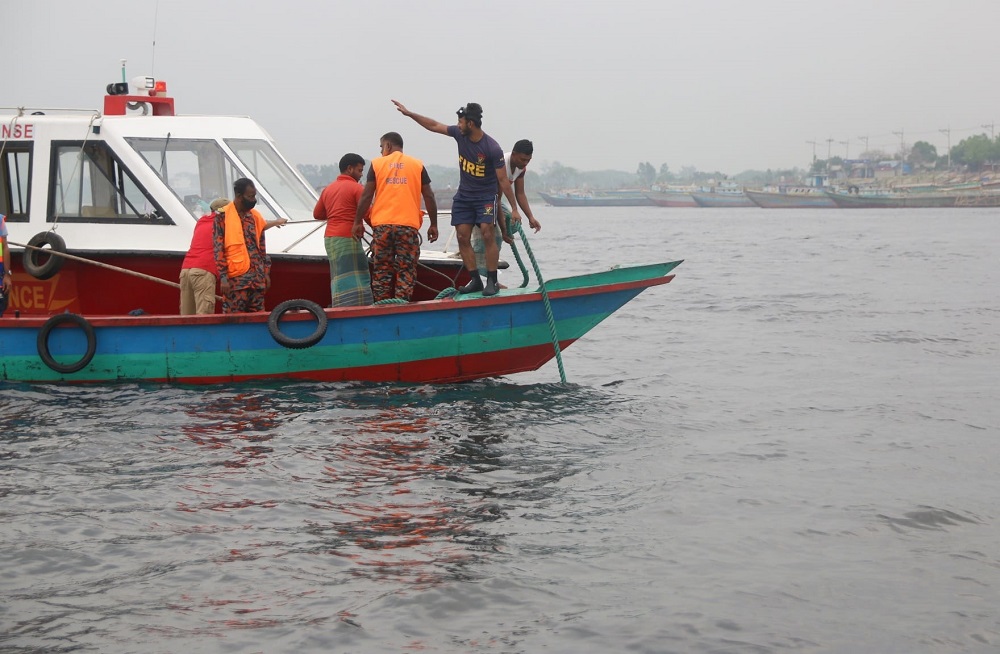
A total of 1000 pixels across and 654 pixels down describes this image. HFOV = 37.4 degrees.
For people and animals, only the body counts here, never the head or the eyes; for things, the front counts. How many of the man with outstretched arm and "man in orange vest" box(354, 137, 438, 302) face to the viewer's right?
0

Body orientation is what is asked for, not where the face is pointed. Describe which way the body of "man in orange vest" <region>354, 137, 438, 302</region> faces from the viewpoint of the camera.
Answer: away from the camera

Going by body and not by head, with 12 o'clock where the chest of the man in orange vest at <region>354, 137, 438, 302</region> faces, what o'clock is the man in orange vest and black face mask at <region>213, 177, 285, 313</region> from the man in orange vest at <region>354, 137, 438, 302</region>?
the man in orange vest and black face mask at <region>213, 177, 285, 313</region> is roughly at 9 o'clock from the man in orange vest at <region>354, 137, 438, 302</region>.

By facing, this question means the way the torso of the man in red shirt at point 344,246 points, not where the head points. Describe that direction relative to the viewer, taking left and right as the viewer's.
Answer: facing away from the viewer and to the right of the viewer

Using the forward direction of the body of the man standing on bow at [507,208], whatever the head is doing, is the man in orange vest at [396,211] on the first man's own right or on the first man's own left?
on the first man's own right

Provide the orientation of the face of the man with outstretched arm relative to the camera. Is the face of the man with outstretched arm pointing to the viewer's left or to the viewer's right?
to the viewer's left

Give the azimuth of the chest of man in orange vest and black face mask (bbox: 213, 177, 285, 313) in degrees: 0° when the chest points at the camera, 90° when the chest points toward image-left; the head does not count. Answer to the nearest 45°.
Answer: approximately 315°

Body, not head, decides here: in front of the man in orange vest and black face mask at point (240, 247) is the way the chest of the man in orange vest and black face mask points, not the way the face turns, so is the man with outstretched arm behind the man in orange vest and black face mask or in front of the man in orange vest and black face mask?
in front

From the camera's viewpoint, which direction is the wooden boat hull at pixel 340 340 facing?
to the viewer's right

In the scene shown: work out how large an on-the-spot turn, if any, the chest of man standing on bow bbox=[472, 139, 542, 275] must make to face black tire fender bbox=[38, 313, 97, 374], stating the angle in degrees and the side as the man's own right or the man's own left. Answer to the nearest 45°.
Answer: approximately 135° to the man's own right

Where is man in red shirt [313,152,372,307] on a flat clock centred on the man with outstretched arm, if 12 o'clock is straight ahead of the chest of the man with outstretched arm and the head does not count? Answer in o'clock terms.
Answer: The man in red shirt is roughly at 2 o'clock from the man with outstretched arm.
